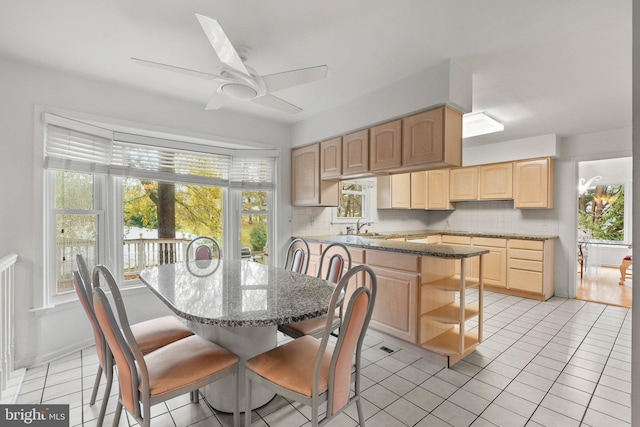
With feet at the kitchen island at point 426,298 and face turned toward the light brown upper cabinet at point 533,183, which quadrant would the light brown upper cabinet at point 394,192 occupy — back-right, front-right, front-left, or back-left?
front-left

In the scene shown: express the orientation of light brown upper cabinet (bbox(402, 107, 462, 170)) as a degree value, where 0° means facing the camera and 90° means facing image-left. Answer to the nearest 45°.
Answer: approximately 45°

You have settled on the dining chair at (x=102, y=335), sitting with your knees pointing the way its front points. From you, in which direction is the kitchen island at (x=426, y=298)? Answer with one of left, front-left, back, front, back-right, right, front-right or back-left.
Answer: front-right

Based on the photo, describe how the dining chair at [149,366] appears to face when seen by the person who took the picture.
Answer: facing away from the viewer and to the right of the viewer

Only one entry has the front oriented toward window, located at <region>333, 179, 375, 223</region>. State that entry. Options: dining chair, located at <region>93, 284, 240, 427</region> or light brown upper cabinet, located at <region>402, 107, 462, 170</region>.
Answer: the dining chair

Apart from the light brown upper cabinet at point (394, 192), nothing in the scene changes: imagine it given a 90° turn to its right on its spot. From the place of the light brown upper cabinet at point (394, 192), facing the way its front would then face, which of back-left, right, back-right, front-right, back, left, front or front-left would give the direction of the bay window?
front

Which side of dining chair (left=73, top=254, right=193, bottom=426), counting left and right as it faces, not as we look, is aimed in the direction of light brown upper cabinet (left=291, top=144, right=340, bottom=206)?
front

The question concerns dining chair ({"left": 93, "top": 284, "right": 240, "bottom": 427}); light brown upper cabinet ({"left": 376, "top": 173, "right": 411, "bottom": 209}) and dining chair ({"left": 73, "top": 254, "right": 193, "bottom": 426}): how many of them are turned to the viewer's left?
0

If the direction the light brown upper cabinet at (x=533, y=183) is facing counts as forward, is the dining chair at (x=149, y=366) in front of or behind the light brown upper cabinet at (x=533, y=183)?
in front

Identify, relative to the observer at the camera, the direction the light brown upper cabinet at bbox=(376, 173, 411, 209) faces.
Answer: facing the viewer and to the right of the viewer

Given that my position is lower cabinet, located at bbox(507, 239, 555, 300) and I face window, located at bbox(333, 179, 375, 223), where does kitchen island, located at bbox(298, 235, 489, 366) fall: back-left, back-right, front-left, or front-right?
front-left

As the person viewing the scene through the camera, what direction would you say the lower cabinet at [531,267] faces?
facing the viewer and to the left of the viewer

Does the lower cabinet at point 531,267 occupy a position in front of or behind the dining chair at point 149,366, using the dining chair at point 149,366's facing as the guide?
in front

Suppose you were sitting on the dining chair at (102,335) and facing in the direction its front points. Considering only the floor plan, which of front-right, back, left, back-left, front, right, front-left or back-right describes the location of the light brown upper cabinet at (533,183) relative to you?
front-right

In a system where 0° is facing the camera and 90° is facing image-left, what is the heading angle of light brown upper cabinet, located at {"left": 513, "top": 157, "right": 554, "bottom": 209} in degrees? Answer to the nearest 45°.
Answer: approximately 45°

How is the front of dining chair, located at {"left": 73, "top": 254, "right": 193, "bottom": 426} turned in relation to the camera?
facing away from the viewer and to the right of the viewer

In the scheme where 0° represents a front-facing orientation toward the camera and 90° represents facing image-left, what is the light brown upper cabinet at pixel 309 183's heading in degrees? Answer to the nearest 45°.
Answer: approximately 45°
